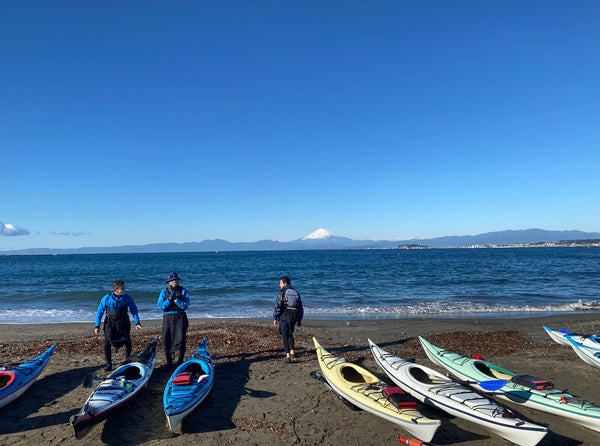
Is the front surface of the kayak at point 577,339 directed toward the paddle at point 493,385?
no

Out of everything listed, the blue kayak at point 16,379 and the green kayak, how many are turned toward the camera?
0

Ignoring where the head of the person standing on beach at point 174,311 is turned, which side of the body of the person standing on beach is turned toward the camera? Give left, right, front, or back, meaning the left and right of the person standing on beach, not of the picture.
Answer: front

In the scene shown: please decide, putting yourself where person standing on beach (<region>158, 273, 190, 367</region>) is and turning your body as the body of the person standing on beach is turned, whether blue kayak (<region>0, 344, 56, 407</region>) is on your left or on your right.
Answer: on your right

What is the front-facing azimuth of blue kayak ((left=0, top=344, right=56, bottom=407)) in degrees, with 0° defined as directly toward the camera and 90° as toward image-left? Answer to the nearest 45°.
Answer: approximately 225°

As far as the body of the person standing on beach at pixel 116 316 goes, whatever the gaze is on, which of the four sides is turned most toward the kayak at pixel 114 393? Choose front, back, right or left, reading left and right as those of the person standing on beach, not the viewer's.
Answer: front

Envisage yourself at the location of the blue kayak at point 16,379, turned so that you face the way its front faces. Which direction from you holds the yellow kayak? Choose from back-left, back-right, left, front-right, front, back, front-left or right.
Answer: right

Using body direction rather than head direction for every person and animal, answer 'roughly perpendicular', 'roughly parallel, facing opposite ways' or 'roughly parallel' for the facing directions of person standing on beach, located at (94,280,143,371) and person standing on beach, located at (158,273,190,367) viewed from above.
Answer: roughly parallel

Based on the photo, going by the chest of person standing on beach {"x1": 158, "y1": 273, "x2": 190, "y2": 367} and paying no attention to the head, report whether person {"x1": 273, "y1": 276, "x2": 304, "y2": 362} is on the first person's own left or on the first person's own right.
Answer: on the first person's own left

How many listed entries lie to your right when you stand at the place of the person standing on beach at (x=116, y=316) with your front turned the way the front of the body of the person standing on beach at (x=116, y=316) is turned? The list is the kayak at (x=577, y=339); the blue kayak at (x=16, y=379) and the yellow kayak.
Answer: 1

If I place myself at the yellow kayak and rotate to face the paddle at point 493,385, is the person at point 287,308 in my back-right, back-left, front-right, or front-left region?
back-left

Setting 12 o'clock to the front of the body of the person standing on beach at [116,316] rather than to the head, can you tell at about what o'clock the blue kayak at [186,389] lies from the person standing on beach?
The blue kayak is roughly at 11 o'clock from the person standing on beach.

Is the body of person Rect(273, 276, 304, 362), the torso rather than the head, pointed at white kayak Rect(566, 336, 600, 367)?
no

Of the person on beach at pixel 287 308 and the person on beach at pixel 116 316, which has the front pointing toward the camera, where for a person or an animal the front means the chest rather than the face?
the person on beach at pixel 116 316

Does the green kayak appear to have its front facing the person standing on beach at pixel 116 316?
no

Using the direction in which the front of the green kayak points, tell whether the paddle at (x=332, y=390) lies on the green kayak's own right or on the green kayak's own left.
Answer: on the green kayak's own left

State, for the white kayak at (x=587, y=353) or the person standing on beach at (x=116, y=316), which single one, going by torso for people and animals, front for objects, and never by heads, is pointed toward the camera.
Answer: the person standing on beach

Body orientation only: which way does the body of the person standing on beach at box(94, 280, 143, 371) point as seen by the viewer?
toward the camera

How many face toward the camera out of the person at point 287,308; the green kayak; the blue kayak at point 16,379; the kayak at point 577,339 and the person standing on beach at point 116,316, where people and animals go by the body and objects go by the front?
1

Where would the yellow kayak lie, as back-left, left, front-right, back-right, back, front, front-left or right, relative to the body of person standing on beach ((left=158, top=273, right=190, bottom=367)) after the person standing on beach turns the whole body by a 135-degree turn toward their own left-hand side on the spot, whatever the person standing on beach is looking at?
right
